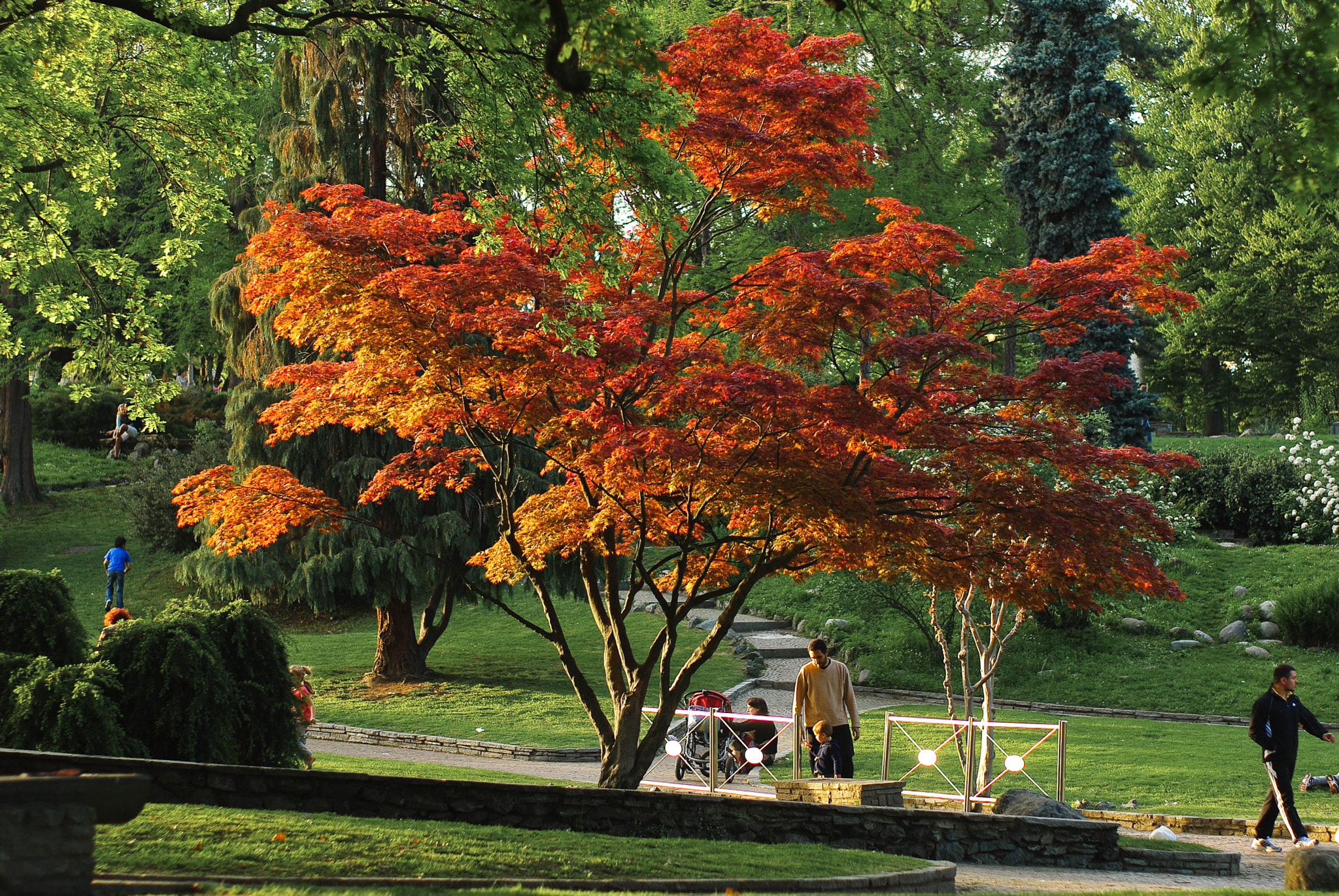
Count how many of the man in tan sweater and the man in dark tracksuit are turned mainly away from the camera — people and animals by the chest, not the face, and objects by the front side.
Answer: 0

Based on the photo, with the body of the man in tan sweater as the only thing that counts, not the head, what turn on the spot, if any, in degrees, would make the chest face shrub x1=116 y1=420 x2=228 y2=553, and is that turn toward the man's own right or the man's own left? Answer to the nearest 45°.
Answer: approximately 135° to the man's own right

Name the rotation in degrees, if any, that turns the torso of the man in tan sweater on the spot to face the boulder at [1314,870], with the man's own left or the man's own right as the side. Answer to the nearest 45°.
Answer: approximately 45° to the man's own left

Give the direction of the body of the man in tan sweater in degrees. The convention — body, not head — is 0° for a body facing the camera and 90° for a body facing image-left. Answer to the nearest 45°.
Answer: approximately 0°

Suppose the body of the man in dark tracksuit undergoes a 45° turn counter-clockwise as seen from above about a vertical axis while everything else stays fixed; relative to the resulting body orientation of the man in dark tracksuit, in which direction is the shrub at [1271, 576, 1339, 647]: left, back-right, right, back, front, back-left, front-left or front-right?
left

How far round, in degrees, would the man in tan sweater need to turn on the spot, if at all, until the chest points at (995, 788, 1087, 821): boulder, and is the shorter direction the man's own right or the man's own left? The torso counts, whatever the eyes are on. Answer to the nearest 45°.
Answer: approximately 90° to the man's own left

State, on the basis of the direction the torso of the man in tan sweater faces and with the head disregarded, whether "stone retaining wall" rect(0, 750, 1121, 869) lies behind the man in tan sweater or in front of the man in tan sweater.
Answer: in front

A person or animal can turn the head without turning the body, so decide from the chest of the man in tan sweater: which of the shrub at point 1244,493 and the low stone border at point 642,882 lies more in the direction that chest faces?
the low stone border

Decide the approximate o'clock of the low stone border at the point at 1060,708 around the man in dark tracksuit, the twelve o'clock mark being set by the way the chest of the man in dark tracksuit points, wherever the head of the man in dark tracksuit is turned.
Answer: The low stone border is roughly at 7 o'clock from the man in dark tracksuit.

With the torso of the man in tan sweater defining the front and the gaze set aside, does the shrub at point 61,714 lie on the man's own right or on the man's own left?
on the man's own right

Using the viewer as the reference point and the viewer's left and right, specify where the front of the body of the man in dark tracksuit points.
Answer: facing the viewer and to the right of the viewer
